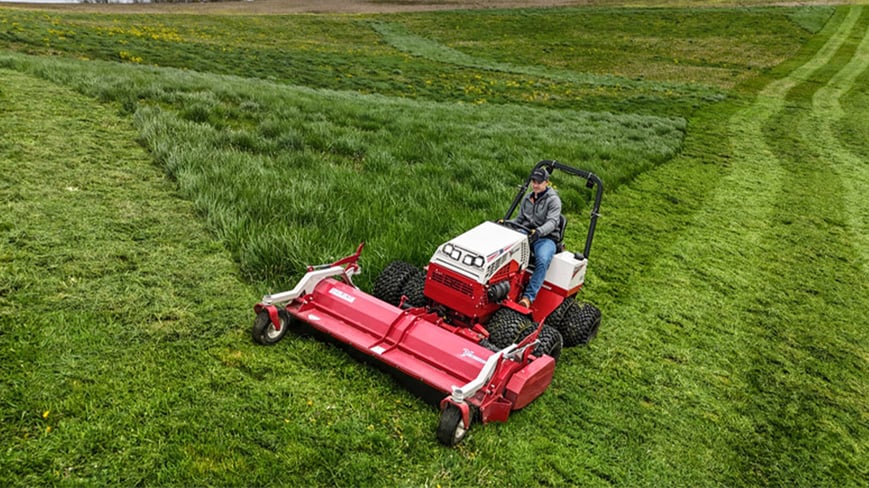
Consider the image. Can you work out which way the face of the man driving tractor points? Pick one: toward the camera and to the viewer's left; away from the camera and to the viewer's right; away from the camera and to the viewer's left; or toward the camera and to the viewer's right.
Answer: toward the camera and to the viewer's left

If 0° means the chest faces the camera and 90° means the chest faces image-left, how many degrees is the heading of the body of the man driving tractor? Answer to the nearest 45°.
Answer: approximately 45°

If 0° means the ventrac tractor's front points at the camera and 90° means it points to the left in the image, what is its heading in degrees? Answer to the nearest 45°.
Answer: approximately 45°
